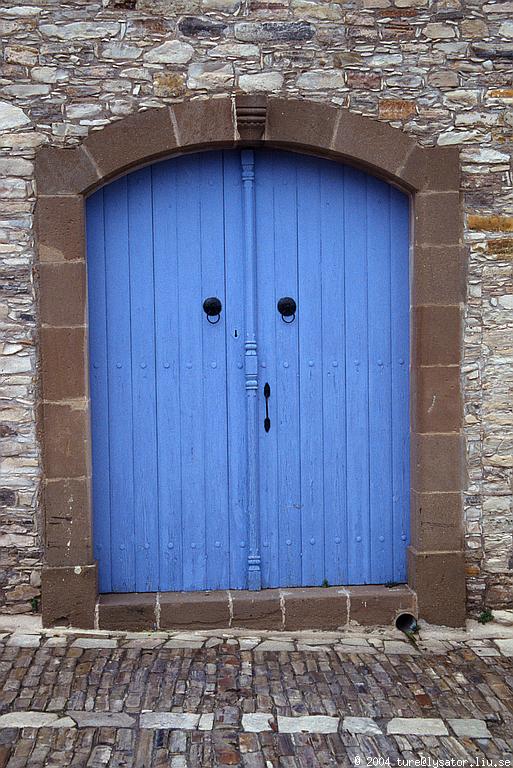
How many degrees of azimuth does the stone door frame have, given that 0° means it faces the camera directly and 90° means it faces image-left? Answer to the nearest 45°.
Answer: approximately 0°
